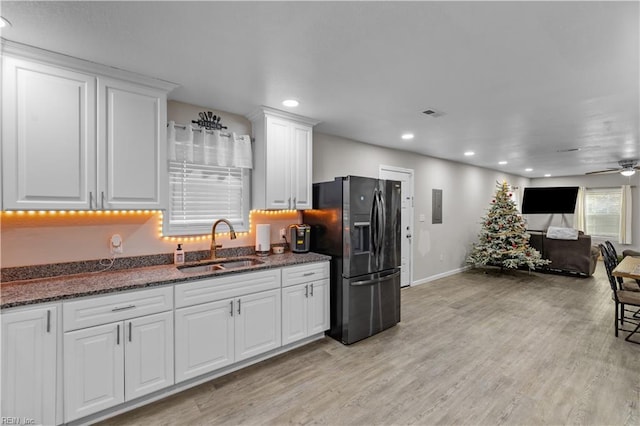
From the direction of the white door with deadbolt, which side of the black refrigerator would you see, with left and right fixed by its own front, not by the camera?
left

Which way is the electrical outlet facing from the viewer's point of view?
toward the camera

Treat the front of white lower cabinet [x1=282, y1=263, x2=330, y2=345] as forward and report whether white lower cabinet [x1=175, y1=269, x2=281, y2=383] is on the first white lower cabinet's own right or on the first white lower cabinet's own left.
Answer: on the first white lower cabinet's own right

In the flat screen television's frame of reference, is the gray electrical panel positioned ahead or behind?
ahead

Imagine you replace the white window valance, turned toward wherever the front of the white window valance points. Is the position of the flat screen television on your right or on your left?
on your left

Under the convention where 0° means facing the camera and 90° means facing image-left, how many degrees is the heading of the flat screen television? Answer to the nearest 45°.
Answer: approximately 0°

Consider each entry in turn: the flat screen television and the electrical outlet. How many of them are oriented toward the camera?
2

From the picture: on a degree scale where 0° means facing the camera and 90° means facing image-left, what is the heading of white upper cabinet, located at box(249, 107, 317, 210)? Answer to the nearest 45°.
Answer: approximately 315°

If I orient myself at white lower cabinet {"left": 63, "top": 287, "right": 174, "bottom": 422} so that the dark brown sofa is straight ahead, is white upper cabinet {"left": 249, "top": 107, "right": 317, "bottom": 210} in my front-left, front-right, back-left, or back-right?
front-left

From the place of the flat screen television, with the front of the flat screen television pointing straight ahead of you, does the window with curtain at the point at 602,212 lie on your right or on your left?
on your left

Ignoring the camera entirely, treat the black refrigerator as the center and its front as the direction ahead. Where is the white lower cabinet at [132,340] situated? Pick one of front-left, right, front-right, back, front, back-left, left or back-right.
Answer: right

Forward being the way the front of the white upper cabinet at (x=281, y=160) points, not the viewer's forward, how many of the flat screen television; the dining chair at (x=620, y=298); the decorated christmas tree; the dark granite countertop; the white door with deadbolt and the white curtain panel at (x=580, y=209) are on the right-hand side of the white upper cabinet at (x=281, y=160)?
1

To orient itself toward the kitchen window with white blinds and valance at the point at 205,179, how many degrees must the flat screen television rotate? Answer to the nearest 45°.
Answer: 0° — it already faces it

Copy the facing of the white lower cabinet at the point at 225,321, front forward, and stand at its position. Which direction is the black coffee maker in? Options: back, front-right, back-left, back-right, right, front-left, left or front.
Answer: left
